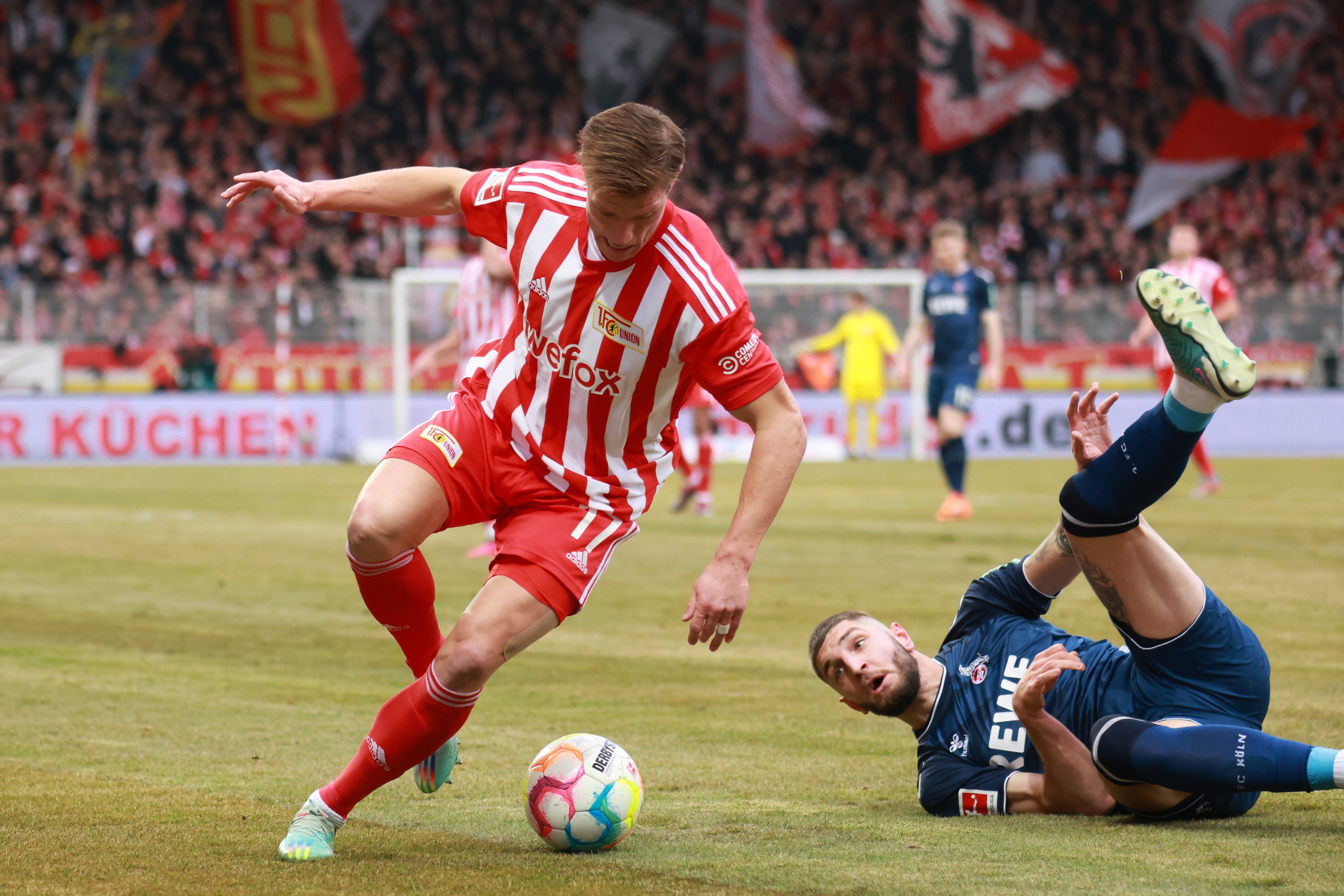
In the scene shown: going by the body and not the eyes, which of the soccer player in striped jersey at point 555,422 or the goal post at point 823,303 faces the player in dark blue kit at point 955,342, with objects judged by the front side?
the goal post

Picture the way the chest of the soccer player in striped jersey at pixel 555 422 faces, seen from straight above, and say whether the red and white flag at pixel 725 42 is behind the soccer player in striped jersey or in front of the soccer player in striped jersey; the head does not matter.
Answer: behind

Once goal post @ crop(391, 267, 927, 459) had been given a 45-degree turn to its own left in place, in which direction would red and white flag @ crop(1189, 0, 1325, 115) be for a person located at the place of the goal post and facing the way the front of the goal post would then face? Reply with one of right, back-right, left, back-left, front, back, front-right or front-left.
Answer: left

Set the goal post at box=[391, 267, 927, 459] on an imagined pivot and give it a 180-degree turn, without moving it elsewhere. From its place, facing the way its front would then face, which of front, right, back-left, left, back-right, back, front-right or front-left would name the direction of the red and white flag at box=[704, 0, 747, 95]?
front

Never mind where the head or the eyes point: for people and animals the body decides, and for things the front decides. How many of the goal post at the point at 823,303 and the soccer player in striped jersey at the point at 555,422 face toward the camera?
2

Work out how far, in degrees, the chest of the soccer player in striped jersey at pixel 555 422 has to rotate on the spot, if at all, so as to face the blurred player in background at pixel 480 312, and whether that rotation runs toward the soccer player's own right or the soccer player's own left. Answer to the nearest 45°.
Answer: approximately 180°

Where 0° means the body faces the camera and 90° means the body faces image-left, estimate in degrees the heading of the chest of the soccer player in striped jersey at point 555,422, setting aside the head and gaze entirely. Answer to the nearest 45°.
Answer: approximately 0°

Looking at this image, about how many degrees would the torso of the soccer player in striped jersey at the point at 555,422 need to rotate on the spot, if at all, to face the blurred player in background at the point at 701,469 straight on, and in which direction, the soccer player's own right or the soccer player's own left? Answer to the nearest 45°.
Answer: approximately 180°

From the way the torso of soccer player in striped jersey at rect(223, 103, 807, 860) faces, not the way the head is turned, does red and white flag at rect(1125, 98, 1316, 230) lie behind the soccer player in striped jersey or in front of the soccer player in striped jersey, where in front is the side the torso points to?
behind

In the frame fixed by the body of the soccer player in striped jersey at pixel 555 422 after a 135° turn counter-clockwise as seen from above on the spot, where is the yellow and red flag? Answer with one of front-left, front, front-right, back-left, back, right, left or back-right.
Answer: front-left

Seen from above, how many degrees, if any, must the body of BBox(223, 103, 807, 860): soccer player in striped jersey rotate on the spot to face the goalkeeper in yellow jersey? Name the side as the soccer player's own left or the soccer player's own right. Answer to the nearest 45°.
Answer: approximately 180°
